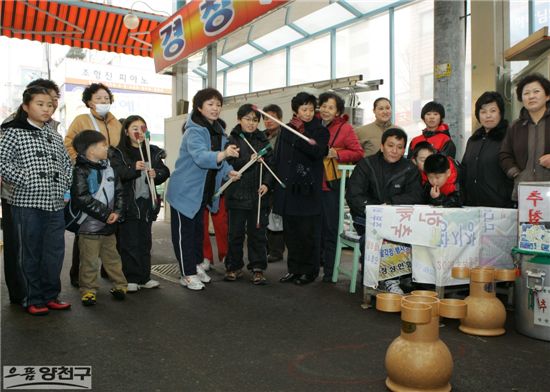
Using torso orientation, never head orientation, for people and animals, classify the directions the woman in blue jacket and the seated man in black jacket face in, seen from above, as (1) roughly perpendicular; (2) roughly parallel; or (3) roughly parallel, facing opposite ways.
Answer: roughly perpendicular

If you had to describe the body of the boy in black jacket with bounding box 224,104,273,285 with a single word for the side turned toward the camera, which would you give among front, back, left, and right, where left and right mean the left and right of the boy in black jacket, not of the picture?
front

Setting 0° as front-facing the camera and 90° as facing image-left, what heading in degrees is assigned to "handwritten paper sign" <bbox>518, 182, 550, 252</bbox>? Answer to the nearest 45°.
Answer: approximately 0°

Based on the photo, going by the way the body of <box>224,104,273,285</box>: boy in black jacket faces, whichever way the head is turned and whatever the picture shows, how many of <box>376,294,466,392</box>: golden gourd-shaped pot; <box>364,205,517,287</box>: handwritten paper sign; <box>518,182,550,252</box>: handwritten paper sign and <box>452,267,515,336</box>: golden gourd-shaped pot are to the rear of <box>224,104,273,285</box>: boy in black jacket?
0

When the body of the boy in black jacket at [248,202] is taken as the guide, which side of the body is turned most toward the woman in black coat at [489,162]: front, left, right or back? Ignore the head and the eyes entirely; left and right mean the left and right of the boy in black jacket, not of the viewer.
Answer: left

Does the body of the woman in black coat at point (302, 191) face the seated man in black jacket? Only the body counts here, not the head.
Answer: no

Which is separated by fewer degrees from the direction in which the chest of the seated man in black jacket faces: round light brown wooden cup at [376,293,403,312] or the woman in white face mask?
the round light brown wooden cup

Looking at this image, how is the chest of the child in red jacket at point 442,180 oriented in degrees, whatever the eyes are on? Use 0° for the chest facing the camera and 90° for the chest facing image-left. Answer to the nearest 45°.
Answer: approximately 45°

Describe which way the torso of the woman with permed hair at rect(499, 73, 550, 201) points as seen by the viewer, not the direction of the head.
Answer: toward the camera

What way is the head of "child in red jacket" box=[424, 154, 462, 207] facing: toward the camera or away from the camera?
toward the camera

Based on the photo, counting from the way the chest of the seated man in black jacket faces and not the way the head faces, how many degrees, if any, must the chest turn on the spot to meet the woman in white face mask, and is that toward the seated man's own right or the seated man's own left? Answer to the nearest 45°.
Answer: approximately 90° to the seated man's own right

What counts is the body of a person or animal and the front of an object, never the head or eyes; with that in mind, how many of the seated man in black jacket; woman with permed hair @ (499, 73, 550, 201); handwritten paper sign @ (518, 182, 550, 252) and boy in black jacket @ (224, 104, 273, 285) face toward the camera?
4
